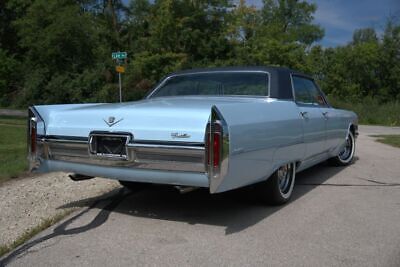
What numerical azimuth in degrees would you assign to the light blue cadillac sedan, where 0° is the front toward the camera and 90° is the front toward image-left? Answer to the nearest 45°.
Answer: approximately 225°
